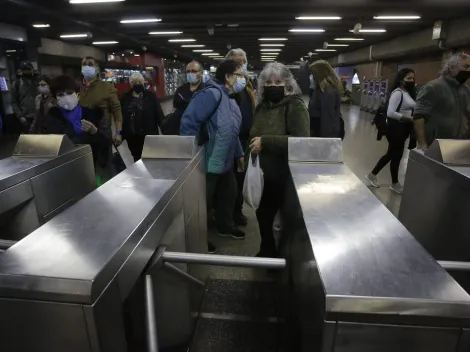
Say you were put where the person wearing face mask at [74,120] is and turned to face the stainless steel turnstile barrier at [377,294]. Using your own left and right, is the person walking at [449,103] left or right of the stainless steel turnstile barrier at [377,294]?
left

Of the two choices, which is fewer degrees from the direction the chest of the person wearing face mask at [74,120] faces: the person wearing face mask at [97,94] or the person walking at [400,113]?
the person walking

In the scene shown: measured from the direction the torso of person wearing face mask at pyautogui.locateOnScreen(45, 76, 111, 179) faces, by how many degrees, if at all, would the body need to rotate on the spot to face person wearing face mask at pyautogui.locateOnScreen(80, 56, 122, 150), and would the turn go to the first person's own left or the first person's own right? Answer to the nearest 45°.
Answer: approximately 180°

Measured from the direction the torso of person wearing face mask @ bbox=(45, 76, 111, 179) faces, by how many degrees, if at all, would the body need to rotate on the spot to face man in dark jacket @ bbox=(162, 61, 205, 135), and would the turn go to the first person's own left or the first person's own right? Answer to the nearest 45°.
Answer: approximately 90° to the first person's own left

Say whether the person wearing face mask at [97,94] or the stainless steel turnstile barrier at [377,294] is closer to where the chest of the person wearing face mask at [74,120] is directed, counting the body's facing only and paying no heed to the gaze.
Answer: the stainless steel turnstile barrier

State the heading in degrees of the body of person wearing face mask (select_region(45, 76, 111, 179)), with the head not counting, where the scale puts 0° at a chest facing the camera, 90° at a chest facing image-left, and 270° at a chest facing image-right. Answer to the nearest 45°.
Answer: approximately 0°

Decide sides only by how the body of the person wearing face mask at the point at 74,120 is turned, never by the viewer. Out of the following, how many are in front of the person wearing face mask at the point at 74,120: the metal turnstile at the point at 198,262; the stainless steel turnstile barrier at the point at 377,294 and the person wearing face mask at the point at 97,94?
2

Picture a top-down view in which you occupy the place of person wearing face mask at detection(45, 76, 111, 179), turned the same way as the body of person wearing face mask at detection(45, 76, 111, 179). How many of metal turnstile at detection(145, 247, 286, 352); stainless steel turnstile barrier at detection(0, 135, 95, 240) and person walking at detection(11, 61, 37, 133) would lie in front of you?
2

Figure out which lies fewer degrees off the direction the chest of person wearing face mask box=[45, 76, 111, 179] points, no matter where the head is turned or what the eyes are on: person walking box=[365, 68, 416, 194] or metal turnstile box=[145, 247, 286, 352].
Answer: the metal turnstile

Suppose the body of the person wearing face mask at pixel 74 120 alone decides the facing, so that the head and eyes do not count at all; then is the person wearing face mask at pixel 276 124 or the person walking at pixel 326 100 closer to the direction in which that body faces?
the person wearing face mask

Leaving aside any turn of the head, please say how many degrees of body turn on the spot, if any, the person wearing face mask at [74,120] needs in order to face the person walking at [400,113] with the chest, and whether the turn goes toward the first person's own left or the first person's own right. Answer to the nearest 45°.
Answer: approximately 90° to the first person's own left
